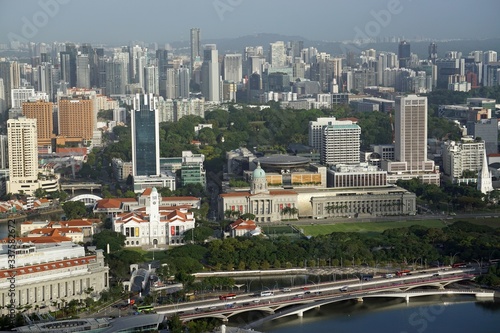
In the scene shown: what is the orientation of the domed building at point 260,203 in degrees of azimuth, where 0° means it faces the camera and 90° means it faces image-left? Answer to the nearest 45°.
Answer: approximately 0°

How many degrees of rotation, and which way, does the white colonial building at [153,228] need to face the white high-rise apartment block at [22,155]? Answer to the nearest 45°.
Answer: approximately 135° to its right

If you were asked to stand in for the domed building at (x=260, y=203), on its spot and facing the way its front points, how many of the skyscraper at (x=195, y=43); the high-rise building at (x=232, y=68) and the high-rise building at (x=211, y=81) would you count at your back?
3

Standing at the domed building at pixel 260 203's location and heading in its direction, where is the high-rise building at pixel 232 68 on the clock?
The high-rise building is roughly at 6 o'clock from the domed building.

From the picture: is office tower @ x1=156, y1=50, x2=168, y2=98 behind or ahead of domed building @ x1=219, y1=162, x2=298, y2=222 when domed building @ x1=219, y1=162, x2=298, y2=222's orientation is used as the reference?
behind

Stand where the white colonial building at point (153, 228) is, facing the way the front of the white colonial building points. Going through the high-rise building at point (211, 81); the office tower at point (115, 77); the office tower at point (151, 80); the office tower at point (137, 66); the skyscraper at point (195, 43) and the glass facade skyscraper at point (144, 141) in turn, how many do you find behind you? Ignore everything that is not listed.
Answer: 6

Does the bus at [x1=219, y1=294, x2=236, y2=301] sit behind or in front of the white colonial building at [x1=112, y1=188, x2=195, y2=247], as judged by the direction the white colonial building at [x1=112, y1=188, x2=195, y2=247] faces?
in front

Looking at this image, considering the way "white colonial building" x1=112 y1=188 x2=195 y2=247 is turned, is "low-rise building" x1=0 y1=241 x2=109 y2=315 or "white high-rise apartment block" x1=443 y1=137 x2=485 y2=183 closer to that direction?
the low-rise building

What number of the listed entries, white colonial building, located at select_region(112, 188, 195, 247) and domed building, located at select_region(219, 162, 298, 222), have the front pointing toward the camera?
2

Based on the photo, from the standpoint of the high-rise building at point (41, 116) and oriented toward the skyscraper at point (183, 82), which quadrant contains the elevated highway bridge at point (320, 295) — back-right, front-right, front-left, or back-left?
back-right

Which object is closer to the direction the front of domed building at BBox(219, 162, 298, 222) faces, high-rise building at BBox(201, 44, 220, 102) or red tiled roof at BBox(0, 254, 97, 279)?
the red tiled roof
